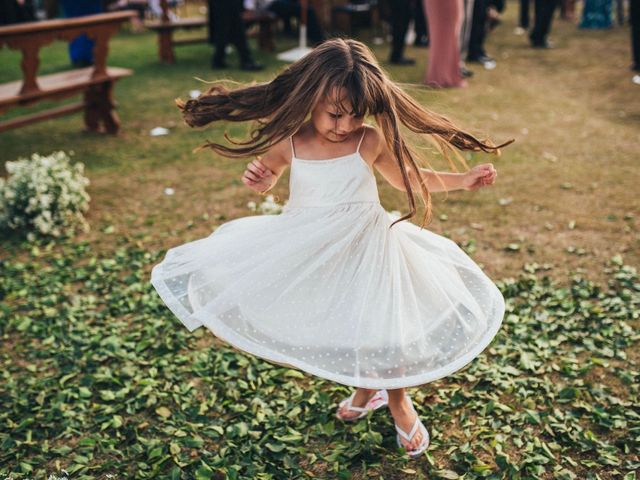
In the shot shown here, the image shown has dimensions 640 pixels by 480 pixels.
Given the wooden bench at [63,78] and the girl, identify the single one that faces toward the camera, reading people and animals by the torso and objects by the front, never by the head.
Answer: the girl

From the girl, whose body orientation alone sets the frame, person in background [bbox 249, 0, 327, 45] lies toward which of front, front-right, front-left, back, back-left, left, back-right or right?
back

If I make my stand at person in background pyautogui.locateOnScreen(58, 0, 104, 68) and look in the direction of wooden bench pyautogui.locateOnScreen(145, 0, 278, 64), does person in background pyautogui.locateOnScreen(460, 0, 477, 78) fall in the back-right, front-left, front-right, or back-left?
front-right

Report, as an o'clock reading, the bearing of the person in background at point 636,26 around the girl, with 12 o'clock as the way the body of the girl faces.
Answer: The person in background is roughly at 7 o'clock from the girl.

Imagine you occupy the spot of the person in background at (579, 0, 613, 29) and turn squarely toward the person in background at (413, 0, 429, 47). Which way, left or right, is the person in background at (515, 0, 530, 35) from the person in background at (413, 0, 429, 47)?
right

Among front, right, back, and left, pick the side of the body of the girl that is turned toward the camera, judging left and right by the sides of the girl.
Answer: front

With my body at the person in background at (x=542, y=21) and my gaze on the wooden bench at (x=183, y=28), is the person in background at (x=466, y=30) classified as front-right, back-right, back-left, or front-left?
front-left

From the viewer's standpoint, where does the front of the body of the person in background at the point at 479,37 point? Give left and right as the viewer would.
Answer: facing the viewer and to the right of the viewer

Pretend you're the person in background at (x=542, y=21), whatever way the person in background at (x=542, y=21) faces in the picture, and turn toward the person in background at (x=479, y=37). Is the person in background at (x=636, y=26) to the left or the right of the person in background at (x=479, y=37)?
left

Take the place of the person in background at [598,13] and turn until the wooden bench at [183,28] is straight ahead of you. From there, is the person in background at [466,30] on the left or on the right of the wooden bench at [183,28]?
left

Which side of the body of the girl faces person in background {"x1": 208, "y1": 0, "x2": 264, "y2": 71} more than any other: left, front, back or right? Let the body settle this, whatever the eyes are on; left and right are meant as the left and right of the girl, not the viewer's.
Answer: back
